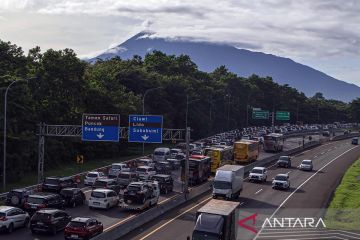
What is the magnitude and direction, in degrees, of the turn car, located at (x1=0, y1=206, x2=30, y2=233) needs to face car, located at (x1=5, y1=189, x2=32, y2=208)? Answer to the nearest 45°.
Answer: approximately 45° to its left

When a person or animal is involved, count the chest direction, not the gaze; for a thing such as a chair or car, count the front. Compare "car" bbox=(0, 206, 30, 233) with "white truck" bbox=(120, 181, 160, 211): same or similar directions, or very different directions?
same or similar directions

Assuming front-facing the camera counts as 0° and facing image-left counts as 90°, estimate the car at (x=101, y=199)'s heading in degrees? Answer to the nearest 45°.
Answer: approximately 225°

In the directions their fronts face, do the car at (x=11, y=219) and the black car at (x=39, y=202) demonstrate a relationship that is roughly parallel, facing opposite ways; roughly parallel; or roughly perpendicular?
roughly parallel

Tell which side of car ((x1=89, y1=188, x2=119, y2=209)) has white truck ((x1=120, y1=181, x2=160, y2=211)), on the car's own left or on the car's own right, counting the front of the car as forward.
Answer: on the car's own right

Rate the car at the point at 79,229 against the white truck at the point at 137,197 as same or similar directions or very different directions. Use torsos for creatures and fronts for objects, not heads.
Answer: same or similar directions

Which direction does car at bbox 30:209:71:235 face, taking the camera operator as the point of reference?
facing away from the viewer and to the right of the viewer

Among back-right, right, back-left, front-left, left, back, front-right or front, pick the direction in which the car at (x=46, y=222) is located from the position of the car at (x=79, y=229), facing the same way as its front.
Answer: left

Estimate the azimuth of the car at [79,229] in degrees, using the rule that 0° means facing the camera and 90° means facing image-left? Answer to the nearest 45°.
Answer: approximately 225°

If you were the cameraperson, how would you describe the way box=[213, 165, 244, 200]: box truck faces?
facing the viewer and to the left of the viewer

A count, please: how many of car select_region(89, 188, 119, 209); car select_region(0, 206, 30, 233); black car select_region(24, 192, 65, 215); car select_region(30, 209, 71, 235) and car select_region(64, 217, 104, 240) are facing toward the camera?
0

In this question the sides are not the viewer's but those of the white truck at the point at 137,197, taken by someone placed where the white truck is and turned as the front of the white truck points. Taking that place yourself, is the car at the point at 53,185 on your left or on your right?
on your left

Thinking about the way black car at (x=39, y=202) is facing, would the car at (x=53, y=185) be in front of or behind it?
in front

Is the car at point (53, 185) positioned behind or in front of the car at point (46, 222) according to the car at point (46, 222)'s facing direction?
in front

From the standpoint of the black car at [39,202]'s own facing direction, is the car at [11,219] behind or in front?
behind

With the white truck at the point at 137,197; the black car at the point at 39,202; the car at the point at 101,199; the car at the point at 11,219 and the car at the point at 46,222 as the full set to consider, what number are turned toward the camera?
0

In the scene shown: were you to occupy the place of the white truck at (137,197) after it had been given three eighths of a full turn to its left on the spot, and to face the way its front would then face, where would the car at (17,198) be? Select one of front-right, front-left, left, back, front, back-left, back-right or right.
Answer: front
